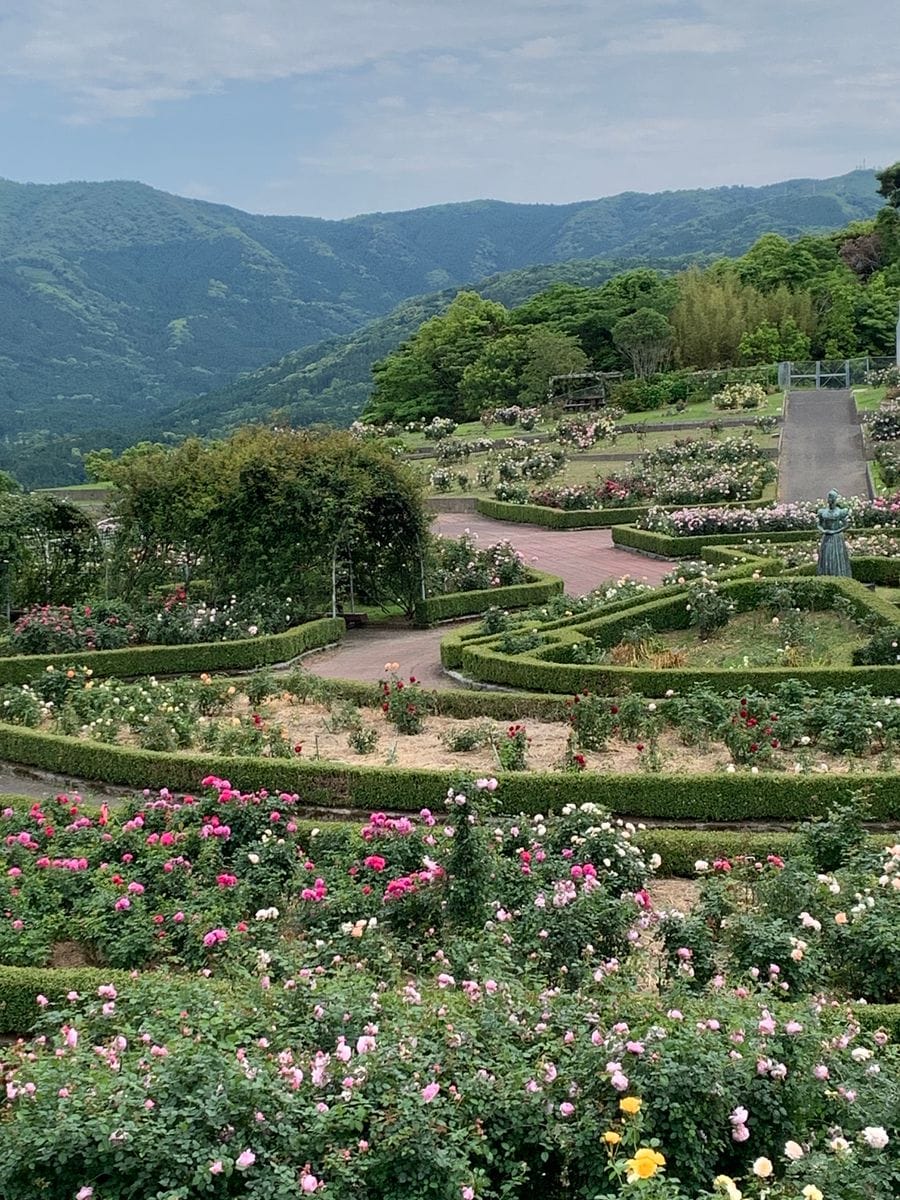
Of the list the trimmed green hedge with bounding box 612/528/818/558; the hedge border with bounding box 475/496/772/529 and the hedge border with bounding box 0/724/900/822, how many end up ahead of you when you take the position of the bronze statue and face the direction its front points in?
1

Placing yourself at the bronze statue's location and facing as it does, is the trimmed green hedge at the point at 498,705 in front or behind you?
in front

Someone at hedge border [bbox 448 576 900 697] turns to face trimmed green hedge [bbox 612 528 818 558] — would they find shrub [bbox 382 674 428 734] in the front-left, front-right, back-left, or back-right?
back-left

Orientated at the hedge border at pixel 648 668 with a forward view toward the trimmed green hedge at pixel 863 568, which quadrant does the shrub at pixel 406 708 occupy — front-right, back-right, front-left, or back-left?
back-left

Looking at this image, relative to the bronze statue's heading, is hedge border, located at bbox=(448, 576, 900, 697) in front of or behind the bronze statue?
in front

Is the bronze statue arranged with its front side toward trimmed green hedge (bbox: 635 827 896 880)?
yes

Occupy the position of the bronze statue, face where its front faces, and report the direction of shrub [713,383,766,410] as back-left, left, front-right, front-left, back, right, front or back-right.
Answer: back

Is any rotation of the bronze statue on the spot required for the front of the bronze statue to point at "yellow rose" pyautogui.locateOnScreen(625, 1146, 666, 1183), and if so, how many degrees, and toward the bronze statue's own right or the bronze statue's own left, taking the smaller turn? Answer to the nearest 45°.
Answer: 0° — it already faces it

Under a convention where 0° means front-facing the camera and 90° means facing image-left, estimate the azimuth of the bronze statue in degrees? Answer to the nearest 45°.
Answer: approximately 0°
